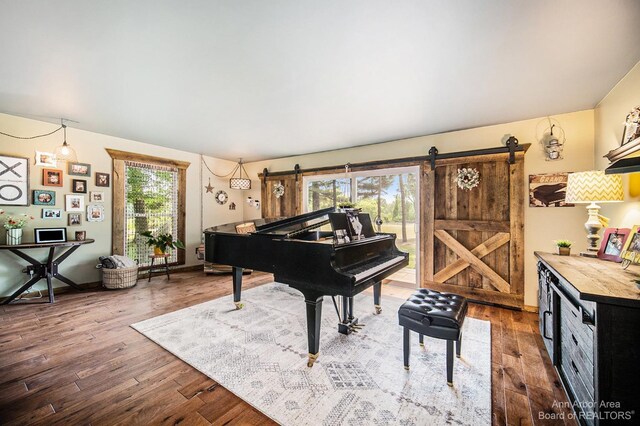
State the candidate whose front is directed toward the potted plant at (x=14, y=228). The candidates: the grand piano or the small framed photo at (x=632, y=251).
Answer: the small framed photo

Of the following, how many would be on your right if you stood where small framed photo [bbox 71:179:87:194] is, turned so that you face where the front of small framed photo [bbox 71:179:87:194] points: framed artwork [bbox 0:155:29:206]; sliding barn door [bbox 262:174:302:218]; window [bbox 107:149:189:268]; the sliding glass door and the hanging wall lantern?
1

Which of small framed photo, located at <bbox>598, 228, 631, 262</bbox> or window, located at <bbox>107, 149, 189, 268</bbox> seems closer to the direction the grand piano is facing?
the small framed photo

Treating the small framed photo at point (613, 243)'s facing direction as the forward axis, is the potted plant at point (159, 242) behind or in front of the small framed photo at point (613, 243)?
in front

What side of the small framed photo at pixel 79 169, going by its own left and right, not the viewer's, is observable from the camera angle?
front

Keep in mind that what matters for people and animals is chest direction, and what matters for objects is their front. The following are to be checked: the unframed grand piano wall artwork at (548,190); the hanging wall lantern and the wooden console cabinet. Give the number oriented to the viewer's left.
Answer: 1

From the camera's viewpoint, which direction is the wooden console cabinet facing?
to the viewer's left

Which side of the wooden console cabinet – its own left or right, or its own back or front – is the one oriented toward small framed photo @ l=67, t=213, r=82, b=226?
front

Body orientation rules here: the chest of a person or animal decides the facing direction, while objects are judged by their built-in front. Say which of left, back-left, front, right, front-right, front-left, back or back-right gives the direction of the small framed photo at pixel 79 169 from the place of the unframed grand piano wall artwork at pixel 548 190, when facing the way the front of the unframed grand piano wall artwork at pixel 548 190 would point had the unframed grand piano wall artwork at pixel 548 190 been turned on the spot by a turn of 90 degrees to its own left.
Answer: back-right

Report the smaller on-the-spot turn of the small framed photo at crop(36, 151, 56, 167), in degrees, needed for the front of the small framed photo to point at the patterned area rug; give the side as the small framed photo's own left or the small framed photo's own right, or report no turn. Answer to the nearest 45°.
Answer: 0° — it already faces it

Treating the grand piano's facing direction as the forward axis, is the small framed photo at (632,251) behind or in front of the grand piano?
in front

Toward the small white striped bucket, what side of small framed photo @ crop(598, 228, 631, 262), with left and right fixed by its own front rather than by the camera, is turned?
front

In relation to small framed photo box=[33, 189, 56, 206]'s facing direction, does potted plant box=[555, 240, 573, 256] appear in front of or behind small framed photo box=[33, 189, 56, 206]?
in front

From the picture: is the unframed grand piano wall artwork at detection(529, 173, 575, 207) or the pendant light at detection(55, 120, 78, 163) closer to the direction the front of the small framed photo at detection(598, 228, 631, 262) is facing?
the pendant light

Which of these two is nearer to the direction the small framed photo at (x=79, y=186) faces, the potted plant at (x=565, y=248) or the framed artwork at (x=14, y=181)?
the potted plant

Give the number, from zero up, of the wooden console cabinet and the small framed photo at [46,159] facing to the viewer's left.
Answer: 1

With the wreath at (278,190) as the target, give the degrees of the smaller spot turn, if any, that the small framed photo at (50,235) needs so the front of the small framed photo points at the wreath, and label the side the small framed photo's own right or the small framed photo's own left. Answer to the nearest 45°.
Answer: approximately 90° to the small framed photo's own left
